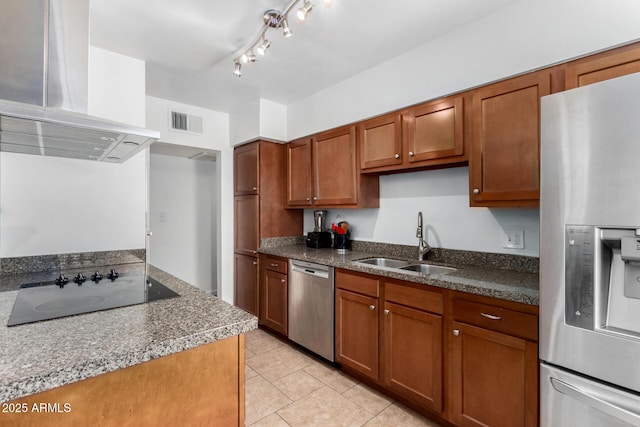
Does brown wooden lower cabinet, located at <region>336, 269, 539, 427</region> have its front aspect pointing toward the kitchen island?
yes

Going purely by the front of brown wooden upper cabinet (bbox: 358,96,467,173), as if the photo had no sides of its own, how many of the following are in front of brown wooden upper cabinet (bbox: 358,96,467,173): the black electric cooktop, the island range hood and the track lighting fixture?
3

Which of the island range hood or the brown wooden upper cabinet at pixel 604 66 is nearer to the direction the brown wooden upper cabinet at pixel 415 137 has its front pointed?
the island range hood

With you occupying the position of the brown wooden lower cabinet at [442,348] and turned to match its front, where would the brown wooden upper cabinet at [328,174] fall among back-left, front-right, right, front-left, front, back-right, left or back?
right

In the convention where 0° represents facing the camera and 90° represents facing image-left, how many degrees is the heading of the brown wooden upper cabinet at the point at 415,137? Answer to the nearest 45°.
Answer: approximately 45°

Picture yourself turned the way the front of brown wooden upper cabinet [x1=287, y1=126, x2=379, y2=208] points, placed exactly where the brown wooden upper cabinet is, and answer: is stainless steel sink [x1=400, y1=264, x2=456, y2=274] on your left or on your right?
on your left

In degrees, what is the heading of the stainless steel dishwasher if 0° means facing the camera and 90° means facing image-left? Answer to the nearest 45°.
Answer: approximately 45°

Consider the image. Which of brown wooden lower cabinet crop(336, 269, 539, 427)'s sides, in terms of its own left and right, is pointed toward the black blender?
right

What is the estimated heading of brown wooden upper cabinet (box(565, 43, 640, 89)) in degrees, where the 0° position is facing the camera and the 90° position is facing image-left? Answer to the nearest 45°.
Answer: approximately 45°
